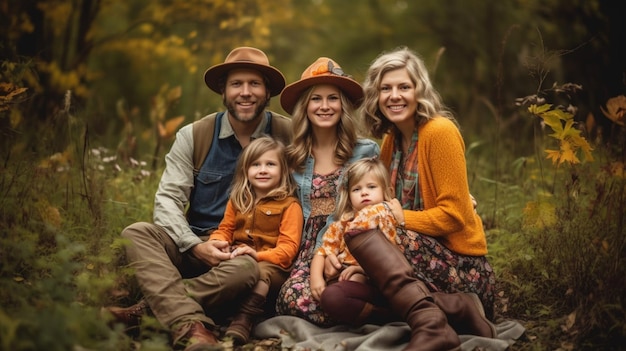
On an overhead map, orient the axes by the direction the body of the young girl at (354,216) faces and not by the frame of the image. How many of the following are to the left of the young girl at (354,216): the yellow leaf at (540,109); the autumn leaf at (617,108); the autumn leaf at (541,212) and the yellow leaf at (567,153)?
4

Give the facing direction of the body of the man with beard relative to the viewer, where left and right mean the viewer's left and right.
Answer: facing the viewer

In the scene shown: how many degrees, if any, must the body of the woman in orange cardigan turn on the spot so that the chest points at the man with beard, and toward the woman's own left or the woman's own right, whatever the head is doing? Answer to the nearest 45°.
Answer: approximately 45° to the woman's own right

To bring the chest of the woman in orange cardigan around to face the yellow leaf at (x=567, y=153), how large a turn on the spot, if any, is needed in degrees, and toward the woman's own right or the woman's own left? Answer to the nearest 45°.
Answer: approximately 135° to the woman's own left

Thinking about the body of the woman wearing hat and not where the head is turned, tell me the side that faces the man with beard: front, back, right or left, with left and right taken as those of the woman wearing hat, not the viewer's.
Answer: right

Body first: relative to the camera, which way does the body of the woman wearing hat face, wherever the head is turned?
toward the camera

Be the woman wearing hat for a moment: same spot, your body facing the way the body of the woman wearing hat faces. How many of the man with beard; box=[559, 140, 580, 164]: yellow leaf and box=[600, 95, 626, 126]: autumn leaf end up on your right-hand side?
1

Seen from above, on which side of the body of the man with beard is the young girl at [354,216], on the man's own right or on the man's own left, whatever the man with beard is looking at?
on the man's own left

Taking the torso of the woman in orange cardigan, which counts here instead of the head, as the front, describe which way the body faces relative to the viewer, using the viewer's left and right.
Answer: facing the viewer and to the left of the viewer

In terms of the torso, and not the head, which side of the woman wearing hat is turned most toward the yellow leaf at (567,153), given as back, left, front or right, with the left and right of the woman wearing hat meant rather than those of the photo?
left
